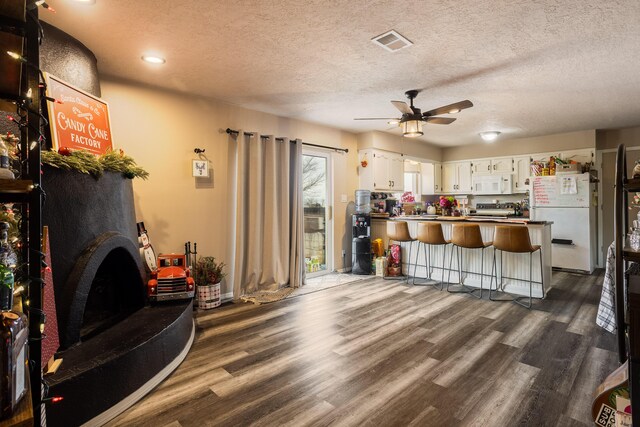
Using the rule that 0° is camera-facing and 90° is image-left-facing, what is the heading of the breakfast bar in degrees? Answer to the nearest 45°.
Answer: approximately 45°

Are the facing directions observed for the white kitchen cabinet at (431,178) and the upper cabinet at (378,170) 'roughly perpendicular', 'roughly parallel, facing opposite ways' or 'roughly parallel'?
roughly parallel

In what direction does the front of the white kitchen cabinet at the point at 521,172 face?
toward the camera

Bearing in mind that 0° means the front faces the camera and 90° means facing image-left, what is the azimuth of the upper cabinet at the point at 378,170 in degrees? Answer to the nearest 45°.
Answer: approximately 315°

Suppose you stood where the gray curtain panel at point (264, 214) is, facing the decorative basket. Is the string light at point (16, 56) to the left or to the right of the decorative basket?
left

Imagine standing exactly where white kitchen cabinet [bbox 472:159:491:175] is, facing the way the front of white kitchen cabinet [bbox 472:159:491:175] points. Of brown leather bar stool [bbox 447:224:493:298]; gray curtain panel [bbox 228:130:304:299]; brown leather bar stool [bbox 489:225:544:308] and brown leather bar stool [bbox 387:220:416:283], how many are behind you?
0

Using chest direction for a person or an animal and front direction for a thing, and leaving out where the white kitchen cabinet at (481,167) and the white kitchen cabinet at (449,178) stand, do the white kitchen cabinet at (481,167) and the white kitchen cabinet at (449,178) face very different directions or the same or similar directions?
same or similar directions

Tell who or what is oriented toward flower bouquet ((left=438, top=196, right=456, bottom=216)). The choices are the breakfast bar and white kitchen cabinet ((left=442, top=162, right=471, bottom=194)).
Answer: the white kitchen cabinet

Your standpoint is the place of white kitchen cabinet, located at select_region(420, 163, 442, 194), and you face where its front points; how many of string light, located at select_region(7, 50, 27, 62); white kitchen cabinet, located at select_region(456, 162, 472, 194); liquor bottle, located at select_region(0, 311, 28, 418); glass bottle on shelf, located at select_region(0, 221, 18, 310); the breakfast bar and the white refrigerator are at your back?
0

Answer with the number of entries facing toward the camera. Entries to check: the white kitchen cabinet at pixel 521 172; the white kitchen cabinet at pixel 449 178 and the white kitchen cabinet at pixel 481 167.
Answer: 3

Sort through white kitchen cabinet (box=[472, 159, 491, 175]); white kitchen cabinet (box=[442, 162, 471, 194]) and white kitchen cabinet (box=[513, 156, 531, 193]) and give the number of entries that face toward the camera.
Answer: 3

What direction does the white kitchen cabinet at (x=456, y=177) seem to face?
toward the camera

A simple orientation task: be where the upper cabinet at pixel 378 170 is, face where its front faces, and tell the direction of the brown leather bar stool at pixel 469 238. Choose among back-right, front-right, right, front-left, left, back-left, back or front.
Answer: front

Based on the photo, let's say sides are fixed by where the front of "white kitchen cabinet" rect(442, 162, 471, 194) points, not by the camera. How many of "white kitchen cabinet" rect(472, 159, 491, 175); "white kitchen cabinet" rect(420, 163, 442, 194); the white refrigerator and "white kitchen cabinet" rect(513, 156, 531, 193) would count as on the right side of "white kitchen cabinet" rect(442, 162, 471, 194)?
1

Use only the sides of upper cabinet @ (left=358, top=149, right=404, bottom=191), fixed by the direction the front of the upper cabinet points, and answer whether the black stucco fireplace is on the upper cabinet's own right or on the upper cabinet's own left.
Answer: on the upper cabinet's own right

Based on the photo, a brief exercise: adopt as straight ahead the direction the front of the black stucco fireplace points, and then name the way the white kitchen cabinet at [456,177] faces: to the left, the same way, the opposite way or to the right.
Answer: to the right
